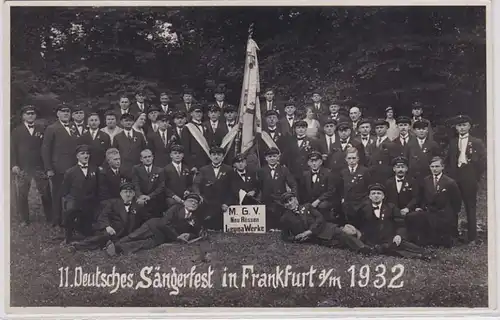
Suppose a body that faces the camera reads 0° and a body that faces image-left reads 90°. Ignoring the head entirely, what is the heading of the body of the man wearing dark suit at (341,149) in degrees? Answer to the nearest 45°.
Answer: approximately 0°

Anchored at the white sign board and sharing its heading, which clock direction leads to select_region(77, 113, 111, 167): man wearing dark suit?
The man wearing dark suit is roughly at 3 o'clock from the white sign board.

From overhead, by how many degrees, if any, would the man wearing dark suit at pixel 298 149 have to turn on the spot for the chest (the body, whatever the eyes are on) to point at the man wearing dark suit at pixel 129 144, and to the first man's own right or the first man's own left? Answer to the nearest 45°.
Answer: approximately 90° to the first man's own right

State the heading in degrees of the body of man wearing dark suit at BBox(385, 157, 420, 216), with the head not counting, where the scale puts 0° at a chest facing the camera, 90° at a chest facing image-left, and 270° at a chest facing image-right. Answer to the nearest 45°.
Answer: approximately 0°

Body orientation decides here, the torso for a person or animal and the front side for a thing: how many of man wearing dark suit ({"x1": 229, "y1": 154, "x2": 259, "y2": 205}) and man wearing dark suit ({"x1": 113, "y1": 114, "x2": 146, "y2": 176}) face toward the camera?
2
